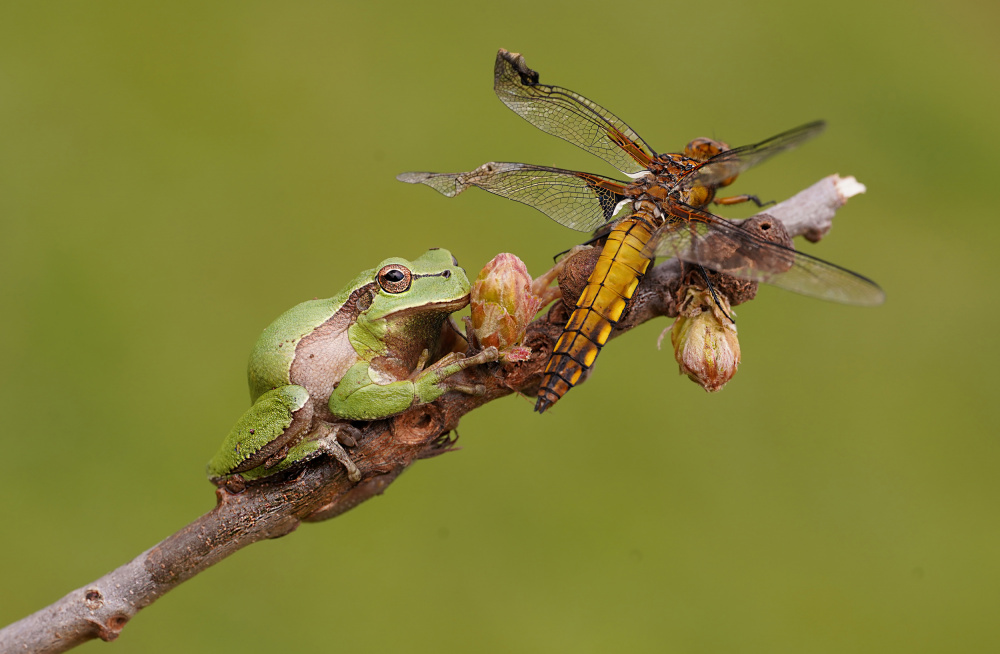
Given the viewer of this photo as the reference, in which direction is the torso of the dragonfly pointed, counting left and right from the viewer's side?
facing away from the viewer and to the right of the viewer
